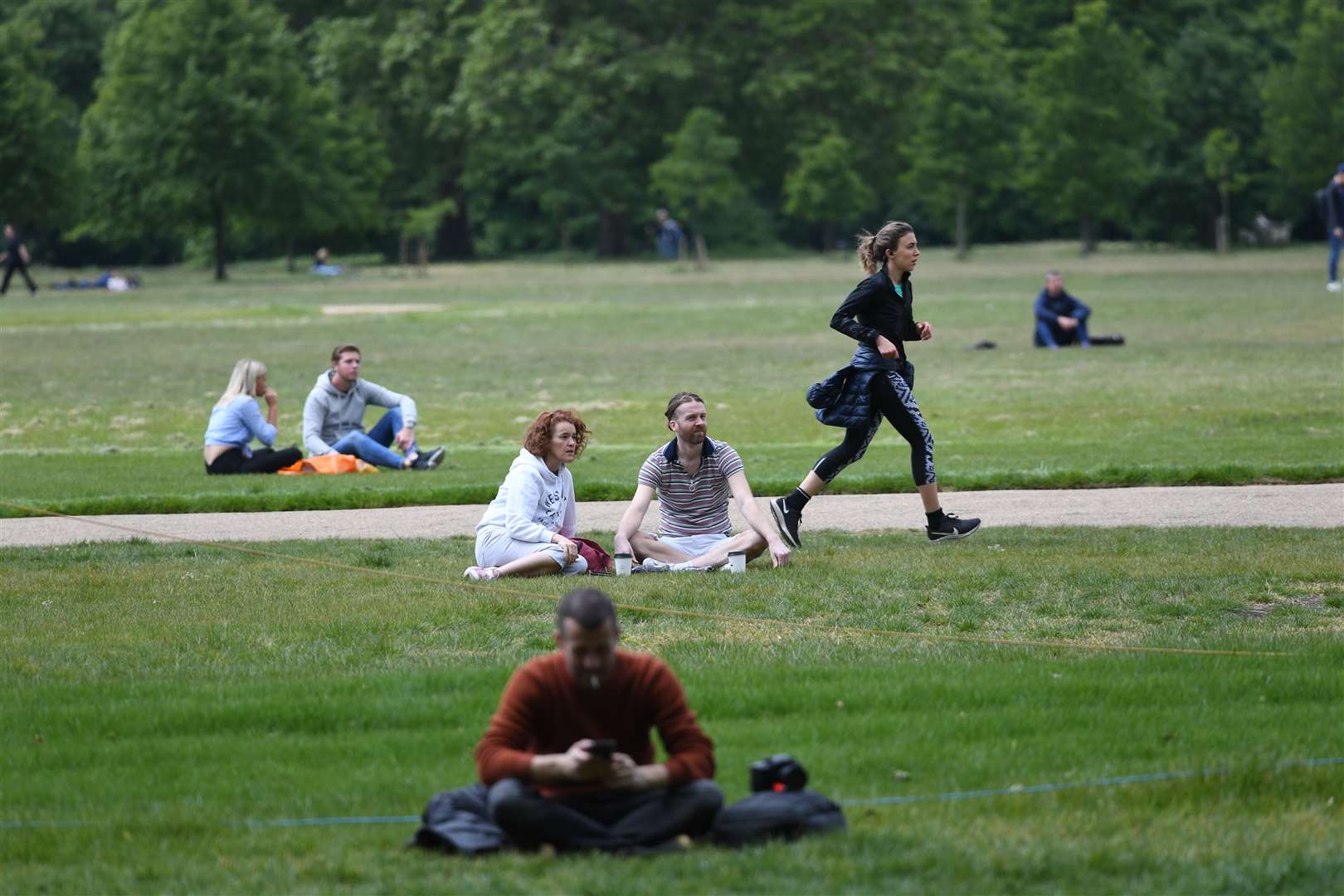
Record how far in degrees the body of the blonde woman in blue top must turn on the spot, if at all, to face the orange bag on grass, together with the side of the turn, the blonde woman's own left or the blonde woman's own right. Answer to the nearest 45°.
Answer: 0° — they already face it

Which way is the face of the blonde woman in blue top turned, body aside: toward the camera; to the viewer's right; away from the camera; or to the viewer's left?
to the viewer's right

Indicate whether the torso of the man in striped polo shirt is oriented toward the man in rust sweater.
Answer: yes

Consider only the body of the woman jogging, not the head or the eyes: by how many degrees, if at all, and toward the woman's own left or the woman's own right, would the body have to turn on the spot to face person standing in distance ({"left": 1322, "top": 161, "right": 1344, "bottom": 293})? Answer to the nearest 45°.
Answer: approximately 90° to the woman's own left

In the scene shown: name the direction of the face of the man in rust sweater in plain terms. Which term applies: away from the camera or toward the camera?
toward the camera

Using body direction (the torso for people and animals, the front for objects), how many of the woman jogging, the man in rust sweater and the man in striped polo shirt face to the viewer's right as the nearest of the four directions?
1

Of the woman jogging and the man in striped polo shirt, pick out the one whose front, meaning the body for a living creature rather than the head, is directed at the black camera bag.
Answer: the man in striped polo shirt

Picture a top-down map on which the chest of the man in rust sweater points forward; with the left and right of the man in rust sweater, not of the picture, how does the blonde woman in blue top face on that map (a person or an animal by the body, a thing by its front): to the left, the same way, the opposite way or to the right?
to the left

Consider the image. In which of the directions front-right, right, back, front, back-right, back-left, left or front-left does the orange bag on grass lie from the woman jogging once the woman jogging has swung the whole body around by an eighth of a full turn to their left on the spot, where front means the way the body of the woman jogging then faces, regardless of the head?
left

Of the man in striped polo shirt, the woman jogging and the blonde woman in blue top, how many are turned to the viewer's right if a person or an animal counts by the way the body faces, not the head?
2

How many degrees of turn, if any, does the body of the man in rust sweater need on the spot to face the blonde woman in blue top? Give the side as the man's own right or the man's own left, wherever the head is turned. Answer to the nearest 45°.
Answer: approximately 180°

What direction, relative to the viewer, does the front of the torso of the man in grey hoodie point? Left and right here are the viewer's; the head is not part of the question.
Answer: facing the viewer and to the right of the viewer

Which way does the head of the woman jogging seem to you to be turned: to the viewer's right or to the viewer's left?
to the viewer's right

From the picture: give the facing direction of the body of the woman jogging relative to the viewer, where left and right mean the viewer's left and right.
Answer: facing to the right of the viewer

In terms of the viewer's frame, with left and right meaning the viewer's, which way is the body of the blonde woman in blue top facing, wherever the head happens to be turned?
facing to the right of the viewer

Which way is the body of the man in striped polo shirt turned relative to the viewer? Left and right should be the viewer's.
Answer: facing the viewer

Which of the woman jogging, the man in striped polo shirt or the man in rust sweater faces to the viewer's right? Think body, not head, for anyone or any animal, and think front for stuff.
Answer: the woman jogging

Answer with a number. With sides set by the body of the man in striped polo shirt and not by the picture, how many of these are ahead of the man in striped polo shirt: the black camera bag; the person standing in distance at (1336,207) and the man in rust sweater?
2

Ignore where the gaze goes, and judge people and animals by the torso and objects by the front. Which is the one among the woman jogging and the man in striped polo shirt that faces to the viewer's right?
the woman jogging
